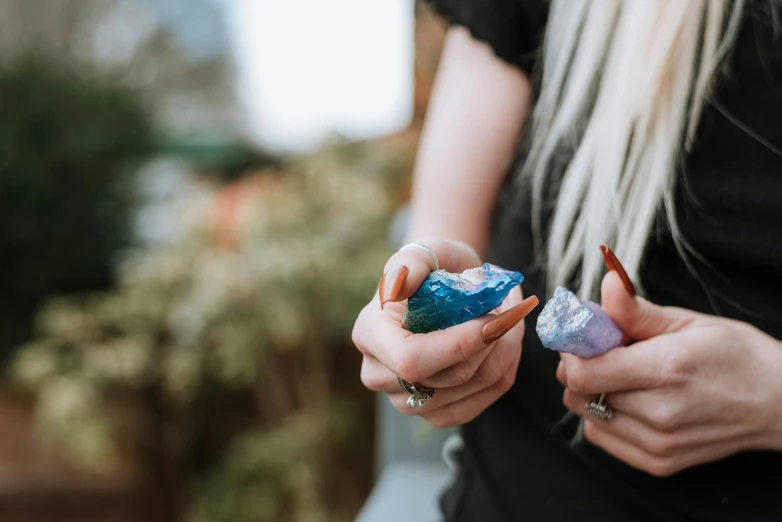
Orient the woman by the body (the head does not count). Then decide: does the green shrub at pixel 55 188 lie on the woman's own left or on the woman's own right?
on the woman's own right

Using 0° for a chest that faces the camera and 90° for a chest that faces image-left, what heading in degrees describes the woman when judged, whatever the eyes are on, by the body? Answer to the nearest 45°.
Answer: approximately 45°
